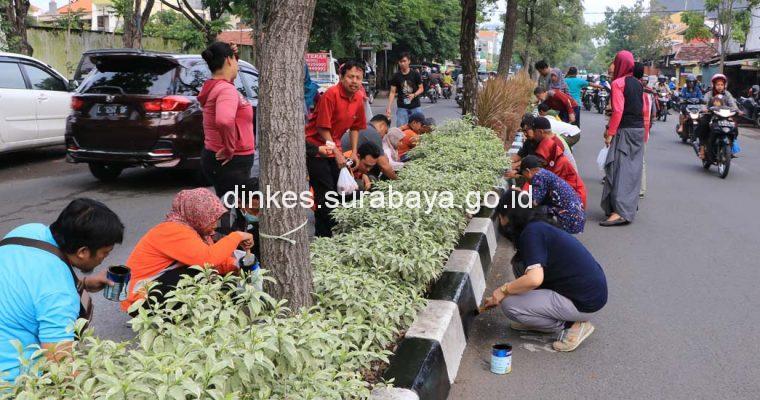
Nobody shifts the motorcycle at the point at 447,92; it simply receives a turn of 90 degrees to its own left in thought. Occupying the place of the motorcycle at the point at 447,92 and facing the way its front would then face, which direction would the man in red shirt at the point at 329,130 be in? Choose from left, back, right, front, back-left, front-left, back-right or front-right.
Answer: left

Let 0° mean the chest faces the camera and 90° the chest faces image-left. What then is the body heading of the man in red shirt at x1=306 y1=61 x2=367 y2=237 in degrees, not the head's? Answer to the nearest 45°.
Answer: approximately 315°

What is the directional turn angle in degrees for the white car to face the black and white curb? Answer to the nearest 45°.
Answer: approximately 135° to its right

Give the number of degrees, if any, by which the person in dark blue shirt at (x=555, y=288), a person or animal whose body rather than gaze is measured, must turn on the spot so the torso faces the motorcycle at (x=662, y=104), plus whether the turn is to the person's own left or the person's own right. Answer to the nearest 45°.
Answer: approximately 90° to the person's own right

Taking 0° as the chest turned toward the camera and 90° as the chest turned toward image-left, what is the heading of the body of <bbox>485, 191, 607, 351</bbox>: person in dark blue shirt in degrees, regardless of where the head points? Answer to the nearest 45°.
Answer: approximately 90°

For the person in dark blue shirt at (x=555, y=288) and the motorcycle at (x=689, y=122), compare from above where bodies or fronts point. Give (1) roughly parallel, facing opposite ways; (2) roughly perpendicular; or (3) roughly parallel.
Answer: roughly perpendicular

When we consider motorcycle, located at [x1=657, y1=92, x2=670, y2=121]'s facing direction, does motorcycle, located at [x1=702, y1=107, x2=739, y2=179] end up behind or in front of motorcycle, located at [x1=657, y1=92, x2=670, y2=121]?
in front

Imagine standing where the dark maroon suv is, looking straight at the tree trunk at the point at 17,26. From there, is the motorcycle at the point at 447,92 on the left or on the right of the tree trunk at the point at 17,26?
right
